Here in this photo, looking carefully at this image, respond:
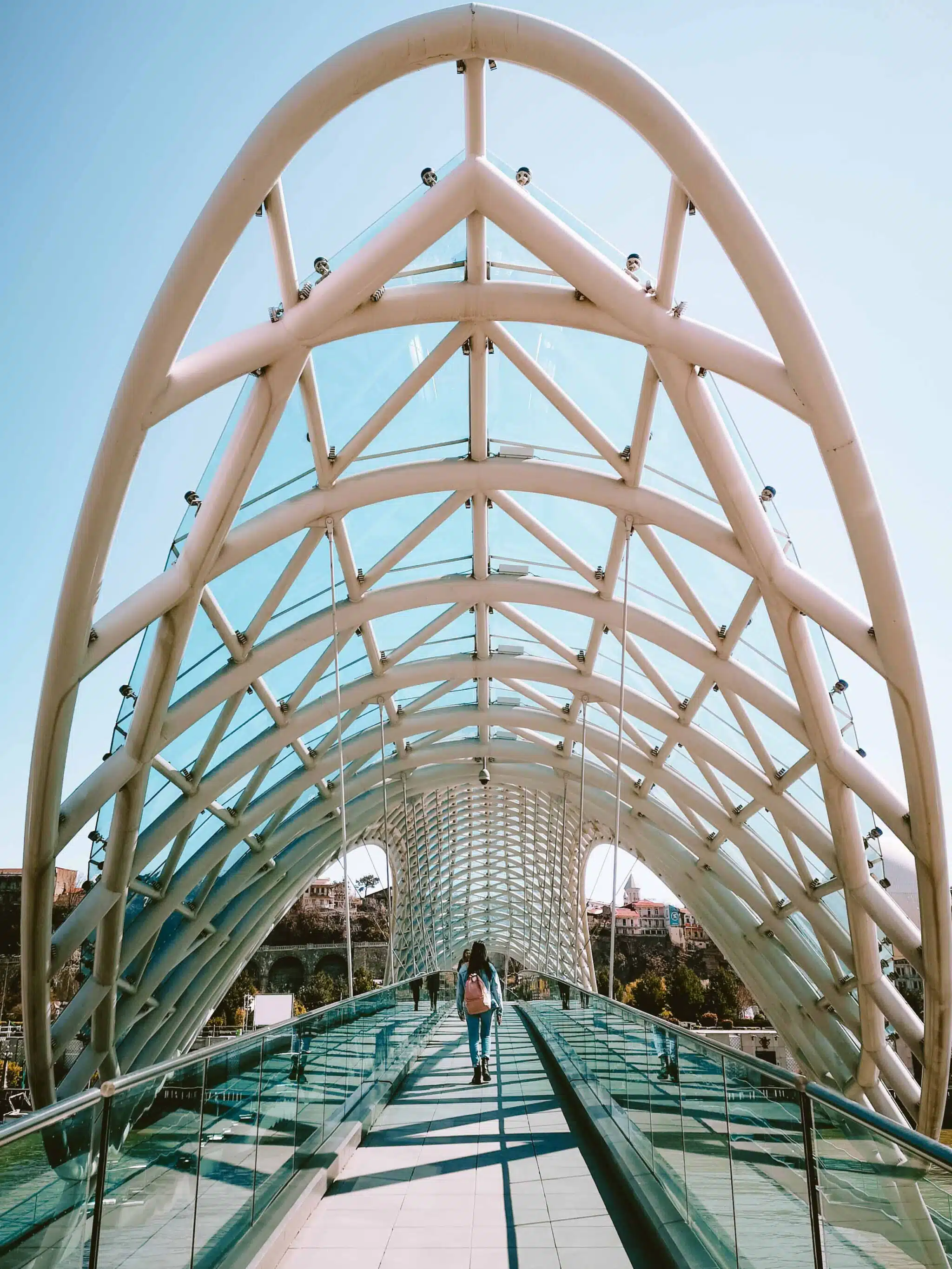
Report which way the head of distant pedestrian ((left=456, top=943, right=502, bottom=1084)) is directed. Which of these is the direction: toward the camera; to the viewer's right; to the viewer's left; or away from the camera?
away from the camera

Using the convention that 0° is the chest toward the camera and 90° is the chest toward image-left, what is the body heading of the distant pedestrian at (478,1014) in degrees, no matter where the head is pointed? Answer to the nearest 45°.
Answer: approximately 180°

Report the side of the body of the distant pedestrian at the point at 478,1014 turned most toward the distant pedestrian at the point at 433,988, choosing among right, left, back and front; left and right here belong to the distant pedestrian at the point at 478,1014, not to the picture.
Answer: front
